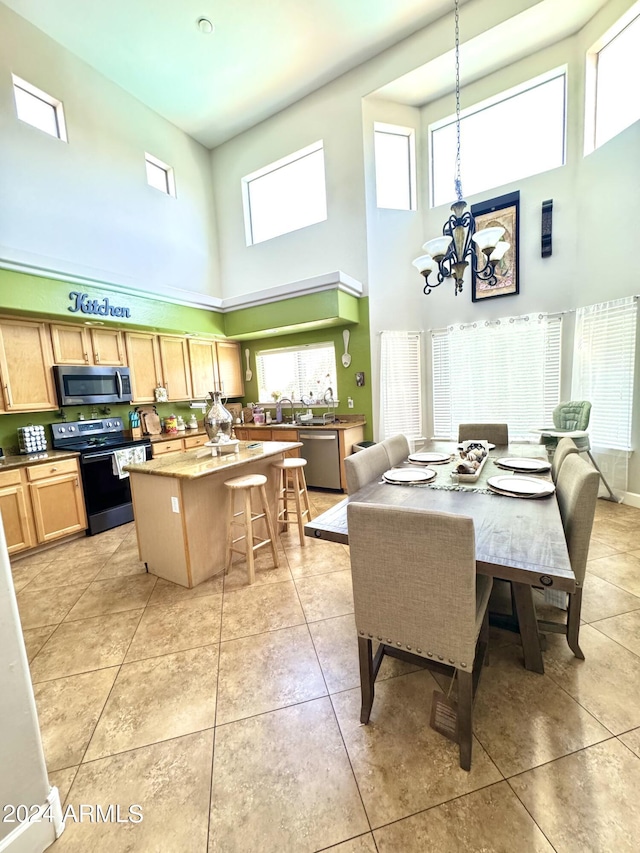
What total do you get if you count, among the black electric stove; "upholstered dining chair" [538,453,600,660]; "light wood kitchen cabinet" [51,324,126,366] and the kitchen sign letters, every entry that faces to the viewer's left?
1

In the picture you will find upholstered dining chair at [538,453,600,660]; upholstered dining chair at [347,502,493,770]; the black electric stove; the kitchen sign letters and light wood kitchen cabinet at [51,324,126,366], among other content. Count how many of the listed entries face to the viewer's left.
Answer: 1

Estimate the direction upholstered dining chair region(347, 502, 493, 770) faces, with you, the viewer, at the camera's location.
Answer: facing away from the viewer and to the right of the viewer

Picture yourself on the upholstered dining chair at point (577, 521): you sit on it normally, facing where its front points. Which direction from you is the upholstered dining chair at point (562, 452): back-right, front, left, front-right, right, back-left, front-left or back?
right

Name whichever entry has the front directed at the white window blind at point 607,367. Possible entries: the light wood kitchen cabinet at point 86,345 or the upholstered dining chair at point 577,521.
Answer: the light wood kitchen cabinet

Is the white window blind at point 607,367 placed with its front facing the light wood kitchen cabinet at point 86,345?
yes

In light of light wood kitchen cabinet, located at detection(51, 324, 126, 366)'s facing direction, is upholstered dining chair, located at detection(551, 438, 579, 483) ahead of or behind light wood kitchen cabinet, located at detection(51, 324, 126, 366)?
ahead

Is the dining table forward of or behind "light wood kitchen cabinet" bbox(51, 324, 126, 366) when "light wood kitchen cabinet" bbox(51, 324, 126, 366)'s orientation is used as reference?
forward

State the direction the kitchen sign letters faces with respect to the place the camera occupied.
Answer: facing the viewer and to the right of the viewer

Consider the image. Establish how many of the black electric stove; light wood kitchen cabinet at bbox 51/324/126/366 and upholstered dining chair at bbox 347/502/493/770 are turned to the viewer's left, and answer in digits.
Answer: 0

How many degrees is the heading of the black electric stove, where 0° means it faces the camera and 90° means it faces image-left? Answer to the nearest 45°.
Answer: approximately 315°

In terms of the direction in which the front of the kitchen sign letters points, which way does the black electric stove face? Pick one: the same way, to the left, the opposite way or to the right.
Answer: the same way

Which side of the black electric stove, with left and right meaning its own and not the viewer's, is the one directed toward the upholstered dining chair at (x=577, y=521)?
front

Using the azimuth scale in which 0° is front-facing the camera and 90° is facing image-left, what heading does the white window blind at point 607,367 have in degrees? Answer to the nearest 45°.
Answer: approximately 45°

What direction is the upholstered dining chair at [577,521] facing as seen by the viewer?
to the viewer's left

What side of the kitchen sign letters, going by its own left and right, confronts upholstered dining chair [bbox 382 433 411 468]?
front

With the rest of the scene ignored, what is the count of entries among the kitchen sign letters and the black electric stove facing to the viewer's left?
0
